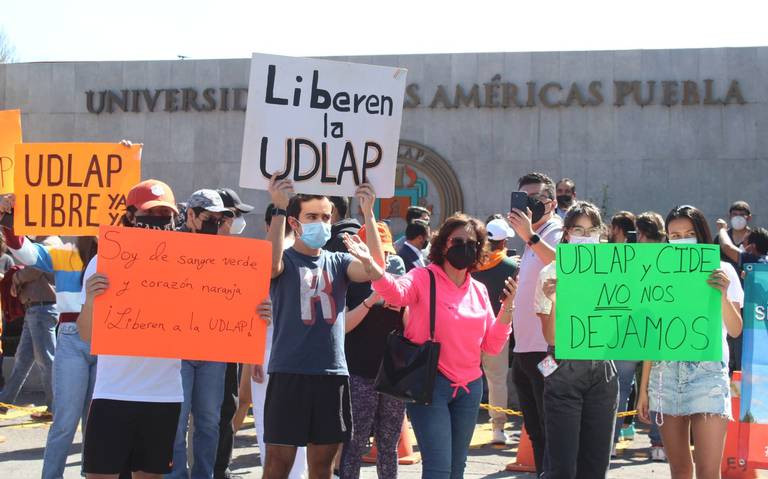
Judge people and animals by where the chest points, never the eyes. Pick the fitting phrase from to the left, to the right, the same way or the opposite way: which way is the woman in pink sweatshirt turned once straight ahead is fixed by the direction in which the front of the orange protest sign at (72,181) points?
the same way

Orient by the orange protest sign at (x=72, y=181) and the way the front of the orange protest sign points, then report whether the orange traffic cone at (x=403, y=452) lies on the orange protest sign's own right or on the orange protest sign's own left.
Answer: on the orange protest sign's own left

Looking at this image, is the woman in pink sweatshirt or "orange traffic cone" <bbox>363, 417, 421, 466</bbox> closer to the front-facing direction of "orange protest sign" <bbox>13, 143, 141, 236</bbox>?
the woman in pink sweatshirt

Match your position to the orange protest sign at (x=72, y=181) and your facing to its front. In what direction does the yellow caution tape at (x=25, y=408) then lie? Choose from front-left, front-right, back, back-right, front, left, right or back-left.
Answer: back

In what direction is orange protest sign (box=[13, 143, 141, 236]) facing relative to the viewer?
toward the camera

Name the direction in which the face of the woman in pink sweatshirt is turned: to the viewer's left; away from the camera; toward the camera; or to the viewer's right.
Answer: toward the camera

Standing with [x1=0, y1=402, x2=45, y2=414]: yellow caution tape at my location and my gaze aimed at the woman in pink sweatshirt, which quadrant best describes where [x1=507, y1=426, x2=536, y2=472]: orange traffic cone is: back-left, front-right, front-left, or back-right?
front-left

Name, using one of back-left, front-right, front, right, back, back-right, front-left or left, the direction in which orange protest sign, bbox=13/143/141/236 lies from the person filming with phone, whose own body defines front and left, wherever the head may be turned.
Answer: front-right

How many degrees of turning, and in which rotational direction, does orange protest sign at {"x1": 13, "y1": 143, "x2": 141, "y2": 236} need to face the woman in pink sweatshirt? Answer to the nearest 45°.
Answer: approximately 45° to its left

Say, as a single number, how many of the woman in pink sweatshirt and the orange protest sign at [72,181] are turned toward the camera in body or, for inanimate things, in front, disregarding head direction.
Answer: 2

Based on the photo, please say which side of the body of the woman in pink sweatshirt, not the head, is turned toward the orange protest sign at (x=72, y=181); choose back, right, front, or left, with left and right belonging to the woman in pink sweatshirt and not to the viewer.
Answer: right

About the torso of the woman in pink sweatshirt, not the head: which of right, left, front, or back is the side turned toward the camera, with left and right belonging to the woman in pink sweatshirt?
front

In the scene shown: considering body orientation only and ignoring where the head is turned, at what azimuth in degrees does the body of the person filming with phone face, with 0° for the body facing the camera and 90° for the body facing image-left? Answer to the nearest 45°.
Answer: approximately 45°

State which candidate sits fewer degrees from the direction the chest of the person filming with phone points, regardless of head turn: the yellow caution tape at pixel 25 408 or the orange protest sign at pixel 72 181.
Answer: the orange protest sign
